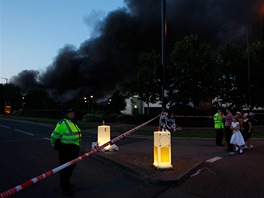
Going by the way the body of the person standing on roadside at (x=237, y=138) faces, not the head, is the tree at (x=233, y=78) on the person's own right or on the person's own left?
on the person's own right
